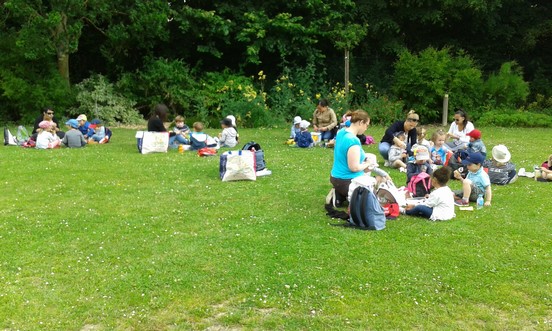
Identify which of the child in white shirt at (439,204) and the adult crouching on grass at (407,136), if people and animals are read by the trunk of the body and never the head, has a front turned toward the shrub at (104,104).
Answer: the child in white shirt

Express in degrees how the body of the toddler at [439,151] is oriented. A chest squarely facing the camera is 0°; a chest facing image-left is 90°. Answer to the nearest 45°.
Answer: approximately 0°

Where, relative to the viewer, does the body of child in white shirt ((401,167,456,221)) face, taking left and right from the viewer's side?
facing away from the viewer and to the left of the viewer

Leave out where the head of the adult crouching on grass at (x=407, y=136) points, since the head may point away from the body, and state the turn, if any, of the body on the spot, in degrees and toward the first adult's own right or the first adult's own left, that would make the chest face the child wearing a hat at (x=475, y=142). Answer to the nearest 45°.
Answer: approximately 45° to the first adult's own left

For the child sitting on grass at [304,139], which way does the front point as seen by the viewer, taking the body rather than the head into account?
away from the camera

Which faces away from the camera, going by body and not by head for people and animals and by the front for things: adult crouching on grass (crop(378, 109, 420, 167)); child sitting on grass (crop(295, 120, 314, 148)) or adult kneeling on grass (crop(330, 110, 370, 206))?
the child sitting on grass

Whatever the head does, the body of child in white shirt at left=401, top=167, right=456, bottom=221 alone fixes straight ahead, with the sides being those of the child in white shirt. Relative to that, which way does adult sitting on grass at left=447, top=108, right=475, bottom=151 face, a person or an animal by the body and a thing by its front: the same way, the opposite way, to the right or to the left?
to the left

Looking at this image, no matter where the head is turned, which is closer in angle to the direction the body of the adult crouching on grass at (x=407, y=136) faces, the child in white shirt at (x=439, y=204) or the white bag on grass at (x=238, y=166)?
the child in white shirt

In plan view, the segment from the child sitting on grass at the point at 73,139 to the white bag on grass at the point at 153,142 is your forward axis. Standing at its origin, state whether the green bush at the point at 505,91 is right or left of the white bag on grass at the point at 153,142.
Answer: left

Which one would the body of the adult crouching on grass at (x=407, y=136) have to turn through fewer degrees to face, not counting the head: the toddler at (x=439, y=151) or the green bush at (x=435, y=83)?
the toddler

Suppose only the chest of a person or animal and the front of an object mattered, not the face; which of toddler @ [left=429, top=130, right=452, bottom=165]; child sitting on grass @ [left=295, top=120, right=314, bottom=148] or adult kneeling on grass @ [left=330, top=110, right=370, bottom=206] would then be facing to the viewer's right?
the adult kneeling on grass

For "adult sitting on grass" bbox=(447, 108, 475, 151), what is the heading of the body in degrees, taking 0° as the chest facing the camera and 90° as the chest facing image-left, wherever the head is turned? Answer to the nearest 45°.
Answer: approximately 45°

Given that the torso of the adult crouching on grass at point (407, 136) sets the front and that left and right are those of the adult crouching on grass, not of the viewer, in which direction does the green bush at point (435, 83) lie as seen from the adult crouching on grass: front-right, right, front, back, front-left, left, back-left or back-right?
back-left
